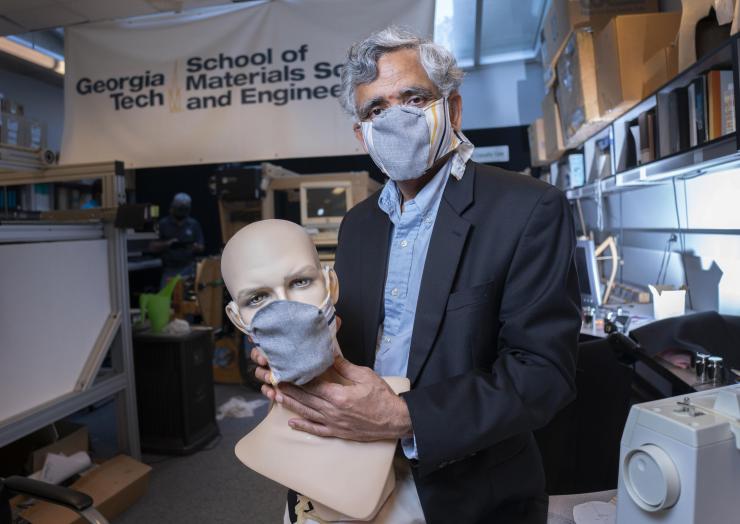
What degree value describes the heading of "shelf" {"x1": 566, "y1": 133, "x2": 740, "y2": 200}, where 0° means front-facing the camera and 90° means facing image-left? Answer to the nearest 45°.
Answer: approximately 45°

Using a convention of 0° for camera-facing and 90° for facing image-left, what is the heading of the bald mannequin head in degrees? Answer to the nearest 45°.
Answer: approximately 0°

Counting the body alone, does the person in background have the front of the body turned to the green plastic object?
yes

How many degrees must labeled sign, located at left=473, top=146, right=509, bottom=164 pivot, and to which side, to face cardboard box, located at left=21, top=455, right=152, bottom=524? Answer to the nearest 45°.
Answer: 0° — it already faces it

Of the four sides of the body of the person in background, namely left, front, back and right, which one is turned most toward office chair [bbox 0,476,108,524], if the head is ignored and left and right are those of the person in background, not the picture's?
front

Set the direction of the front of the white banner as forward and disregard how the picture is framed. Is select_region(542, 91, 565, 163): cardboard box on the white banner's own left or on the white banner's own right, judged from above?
on the white banner's own left

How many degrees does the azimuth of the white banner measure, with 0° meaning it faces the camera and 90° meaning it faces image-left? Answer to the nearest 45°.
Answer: approximately 0°

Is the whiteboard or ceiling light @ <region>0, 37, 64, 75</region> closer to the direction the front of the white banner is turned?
the whiteboard
